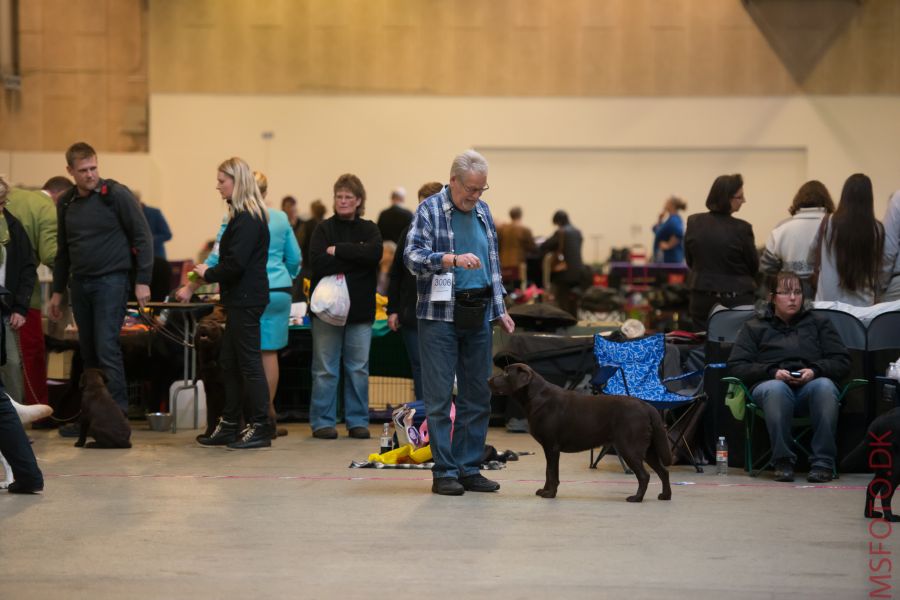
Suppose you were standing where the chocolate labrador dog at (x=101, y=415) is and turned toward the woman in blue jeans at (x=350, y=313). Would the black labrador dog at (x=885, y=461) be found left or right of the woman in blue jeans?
right

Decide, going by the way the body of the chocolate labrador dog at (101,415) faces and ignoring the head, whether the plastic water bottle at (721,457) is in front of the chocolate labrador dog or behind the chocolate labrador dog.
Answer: behind

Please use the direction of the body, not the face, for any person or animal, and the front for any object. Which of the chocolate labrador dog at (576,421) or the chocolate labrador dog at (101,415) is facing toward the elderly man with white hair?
the chocolate labrador dog at (576,421)

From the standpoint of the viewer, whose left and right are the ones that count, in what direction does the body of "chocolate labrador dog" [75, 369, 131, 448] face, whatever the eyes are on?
facing to the left of the viewer

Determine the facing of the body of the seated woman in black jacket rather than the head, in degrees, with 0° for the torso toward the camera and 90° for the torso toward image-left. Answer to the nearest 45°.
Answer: approximately 0°

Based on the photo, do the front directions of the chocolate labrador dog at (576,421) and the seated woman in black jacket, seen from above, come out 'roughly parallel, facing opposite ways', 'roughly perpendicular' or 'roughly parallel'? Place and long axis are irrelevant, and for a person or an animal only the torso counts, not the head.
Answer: roughly perpendicular

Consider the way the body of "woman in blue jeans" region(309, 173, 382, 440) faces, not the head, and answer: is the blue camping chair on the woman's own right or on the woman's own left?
on the woman's own left

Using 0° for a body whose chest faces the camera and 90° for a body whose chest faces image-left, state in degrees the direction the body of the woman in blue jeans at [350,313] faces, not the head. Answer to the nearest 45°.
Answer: approximately 0°

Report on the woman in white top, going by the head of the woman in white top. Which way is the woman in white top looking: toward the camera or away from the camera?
away from the camera
